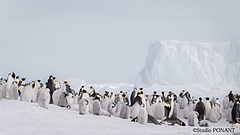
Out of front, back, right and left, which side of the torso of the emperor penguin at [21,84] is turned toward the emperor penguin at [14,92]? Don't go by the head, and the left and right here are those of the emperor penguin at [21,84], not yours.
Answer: right

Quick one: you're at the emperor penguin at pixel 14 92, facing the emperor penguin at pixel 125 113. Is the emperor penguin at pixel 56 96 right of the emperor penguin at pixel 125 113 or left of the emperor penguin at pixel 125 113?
left

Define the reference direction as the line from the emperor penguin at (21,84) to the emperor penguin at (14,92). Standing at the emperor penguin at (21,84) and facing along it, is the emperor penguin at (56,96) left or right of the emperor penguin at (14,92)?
left
